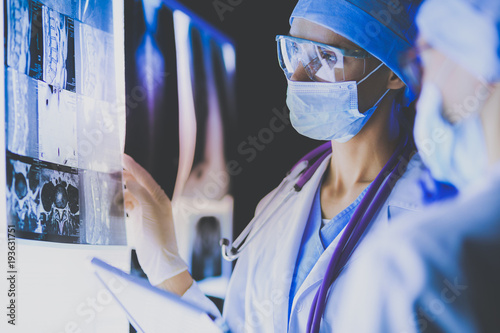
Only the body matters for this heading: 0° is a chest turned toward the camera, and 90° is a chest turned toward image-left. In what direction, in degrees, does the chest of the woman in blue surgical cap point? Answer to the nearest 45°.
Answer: approximately 45°

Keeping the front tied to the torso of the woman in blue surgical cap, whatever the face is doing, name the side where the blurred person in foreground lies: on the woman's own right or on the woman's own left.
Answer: on the woman's own left

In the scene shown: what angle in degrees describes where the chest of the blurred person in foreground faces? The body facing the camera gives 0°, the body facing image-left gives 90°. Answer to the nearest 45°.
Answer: approximately 90°

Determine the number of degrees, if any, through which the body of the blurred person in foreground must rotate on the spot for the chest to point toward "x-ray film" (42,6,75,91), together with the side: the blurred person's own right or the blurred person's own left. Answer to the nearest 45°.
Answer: approximately 45° to the blurred person's own right
